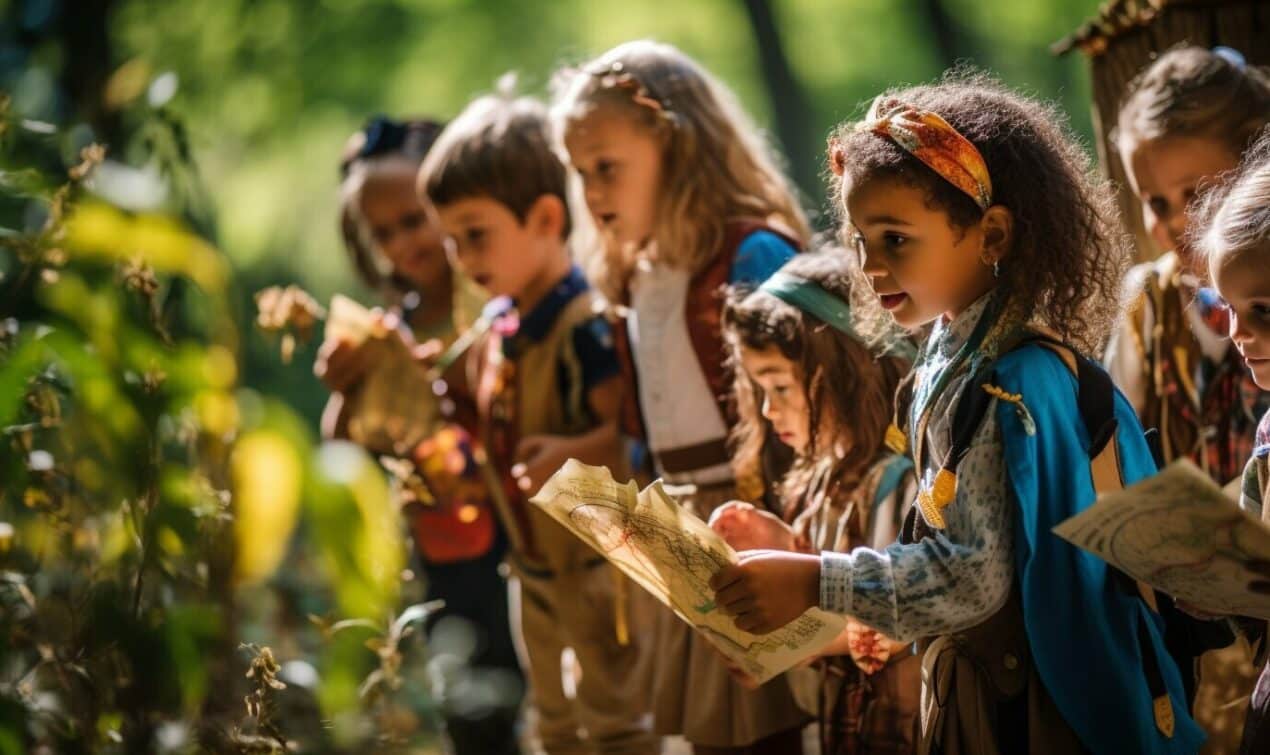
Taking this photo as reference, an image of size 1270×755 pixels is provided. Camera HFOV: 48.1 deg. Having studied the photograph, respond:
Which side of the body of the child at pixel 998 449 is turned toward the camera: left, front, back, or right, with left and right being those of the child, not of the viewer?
left

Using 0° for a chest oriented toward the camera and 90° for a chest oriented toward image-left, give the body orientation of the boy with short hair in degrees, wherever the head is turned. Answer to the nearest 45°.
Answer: approximately 45°

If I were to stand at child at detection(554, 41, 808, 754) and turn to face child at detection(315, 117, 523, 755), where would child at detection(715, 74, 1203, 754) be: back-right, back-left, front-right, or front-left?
back-left

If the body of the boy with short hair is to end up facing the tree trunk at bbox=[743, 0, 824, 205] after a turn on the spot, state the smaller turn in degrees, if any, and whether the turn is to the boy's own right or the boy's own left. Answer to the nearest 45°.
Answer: approximately 135° to the boy's own right

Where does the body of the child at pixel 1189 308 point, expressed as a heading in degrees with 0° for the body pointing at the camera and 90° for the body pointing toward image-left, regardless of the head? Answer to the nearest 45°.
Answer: approximately 45°
